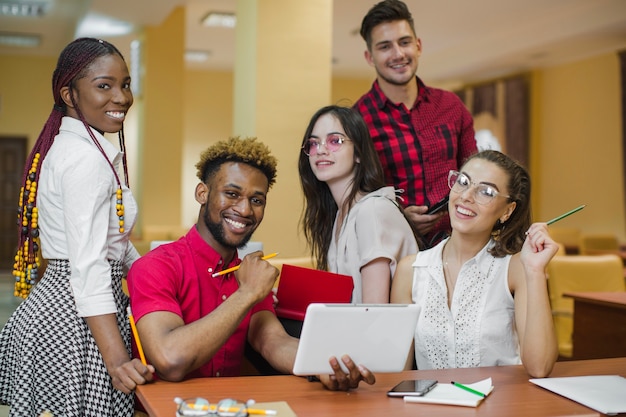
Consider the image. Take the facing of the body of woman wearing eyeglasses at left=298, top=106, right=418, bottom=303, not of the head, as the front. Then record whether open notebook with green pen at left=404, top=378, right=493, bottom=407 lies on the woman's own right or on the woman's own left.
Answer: on the woman's own left

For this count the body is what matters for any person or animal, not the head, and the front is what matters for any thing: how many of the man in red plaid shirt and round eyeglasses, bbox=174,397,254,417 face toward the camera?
2

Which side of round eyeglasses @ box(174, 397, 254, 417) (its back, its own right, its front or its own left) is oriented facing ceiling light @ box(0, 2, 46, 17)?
back

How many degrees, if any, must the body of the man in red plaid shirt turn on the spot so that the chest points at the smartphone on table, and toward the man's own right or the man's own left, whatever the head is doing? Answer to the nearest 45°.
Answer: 0° — they already face it

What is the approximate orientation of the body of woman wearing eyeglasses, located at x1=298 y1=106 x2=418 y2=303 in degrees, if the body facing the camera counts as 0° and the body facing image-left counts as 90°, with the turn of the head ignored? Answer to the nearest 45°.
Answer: approximately 45°

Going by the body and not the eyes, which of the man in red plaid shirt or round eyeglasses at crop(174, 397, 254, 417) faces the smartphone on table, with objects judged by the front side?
the man in red plaid shirt

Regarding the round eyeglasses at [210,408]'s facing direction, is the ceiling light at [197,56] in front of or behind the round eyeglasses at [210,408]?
behind
